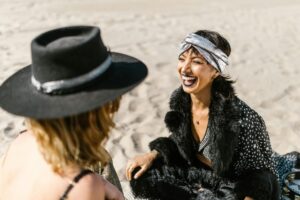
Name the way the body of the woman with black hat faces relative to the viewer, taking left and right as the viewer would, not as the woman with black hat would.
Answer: facing away from the viewer and to the right of the viewer

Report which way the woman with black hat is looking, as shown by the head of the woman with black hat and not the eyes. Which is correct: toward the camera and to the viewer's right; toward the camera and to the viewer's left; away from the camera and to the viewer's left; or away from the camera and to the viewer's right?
away from the camera and to the viewer's right

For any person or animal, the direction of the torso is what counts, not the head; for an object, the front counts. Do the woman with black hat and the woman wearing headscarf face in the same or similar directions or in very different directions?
very different directions

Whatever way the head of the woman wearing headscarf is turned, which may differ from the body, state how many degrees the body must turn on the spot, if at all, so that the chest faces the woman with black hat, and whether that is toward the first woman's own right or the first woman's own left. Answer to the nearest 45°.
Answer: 0° — they already face them

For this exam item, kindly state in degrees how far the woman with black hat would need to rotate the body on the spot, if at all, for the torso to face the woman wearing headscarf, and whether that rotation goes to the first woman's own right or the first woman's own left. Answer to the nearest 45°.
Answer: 0° — they already face them
